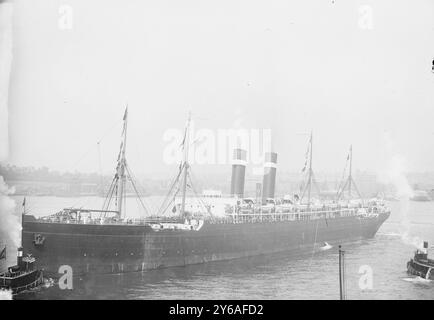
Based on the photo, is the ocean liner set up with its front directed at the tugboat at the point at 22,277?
yes

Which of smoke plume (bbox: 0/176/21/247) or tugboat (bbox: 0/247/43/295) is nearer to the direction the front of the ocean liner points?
the tugboat

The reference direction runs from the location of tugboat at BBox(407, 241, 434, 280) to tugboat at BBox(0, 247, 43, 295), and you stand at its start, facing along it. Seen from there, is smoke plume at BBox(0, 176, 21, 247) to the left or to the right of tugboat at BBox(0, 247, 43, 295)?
right

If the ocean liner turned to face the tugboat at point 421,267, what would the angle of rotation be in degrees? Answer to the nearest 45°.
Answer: approximately 135° to its left

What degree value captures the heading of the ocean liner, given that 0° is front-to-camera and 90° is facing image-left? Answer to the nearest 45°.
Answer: approximately 45°

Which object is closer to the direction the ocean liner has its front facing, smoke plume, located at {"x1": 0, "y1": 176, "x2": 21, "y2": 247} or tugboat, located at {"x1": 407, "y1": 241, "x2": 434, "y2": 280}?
the smoke plume
